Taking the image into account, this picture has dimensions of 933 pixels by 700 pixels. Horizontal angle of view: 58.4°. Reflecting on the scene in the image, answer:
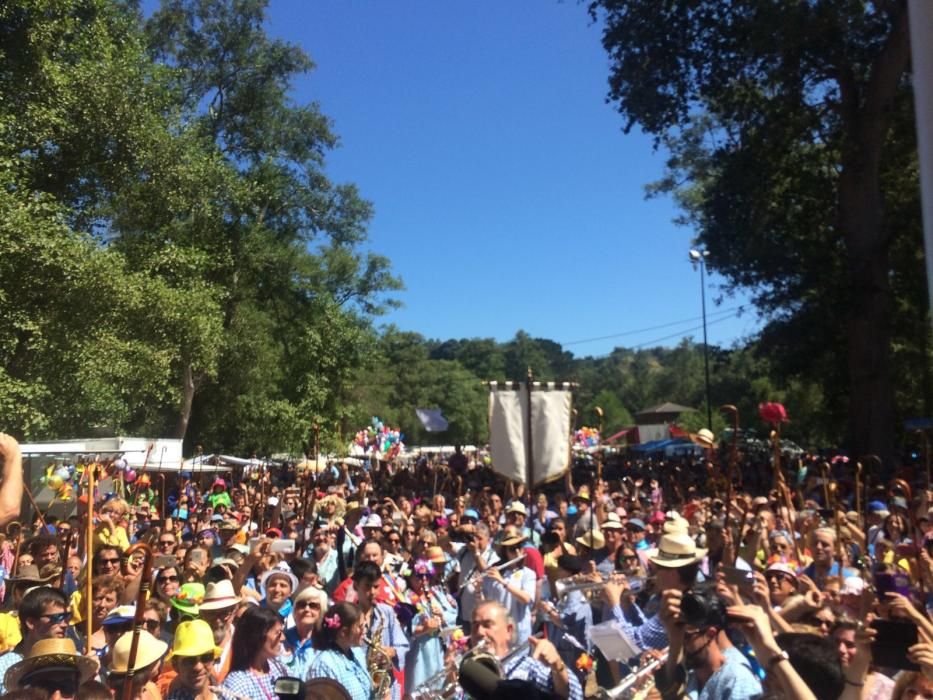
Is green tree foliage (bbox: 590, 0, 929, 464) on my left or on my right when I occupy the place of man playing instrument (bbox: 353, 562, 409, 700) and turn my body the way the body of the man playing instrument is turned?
on my left

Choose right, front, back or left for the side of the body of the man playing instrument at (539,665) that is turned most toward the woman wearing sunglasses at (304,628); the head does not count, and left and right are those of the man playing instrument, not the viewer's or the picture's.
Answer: right

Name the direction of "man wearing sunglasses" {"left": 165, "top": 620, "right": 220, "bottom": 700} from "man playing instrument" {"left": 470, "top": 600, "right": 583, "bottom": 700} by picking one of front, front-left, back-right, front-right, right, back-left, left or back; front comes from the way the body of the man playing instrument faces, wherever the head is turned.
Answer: front-right

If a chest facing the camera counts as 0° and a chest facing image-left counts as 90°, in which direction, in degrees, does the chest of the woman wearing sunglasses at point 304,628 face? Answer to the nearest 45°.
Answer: approximately 0°

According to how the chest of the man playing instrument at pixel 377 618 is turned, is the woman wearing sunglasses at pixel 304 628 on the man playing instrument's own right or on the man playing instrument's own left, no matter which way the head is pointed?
on the man playing instrument's own right

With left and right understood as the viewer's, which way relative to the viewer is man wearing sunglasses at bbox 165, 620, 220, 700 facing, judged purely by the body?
facing the viewer and to the right of the viewer

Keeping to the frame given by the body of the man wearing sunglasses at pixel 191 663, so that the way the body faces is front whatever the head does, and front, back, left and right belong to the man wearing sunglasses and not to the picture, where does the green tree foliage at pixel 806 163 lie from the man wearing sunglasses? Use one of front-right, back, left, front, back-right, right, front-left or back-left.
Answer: left

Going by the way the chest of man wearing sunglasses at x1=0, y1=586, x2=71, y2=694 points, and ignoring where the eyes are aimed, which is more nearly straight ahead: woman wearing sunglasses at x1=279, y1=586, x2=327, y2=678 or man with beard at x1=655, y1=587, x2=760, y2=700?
the man with beard

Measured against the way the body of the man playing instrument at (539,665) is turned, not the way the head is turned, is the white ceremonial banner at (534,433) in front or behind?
behind

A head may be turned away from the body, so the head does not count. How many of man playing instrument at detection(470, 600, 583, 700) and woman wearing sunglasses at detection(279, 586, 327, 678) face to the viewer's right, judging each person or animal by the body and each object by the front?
0

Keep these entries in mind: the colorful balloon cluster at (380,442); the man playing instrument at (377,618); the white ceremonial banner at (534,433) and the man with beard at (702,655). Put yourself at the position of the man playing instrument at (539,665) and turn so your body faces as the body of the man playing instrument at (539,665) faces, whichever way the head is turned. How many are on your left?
1
